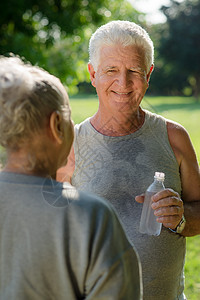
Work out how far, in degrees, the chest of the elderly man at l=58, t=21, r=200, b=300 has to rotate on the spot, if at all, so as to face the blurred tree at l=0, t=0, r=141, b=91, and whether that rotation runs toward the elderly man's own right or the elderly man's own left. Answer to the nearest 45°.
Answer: approximately 180°

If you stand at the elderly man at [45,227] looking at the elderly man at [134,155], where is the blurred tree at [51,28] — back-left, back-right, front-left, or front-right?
front-left

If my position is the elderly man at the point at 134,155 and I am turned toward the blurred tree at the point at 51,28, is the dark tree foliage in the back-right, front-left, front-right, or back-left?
front-right

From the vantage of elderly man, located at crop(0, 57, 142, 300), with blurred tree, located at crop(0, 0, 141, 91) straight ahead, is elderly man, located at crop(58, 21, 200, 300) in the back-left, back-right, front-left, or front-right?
front-right

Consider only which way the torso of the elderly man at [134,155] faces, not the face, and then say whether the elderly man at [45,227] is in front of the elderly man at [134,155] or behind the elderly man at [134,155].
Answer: in front

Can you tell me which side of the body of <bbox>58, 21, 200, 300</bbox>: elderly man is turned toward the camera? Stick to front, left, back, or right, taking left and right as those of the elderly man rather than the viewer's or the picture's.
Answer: front

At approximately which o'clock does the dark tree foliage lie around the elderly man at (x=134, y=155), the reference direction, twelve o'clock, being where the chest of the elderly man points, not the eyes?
The dark tree foliage is roughly at 6 o'clock from the elderly man.

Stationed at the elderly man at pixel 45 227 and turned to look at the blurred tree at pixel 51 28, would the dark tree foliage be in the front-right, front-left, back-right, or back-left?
front-right

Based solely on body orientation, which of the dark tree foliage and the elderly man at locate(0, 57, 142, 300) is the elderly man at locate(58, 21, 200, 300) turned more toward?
the elderly man

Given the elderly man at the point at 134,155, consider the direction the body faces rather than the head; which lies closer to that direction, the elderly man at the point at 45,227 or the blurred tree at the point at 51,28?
the elderly man

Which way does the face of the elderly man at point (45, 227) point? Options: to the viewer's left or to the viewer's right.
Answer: to the viewer's right

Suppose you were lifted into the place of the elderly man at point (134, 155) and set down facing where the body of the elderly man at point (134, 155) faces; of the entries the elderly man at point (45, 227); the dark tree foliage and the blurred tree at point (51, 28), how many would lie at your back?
2
